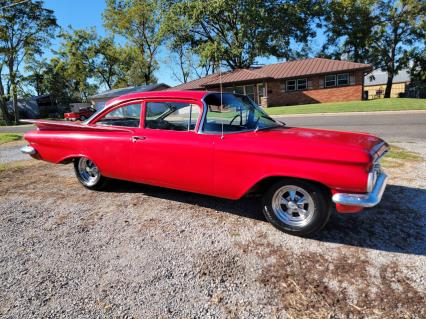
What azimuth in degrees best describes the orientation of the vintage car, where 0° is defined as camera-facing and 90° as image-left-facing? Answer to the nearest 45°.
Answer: approximately 315°

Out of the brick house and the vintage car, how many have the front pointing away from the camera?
0

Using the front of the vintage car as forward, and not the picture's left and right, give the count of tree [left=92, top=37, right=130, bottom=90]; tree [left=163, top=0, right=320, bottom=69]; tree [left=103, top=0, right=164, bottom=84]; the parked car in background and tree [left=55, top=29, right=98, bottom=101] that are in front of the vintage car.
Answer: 0

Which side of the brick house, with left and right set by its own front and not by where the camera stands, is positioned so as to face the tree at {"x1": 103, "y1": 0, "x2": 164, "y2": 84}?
right

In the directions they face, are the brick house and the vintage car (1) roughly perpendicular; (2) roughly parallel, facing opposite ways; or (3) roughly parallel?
roughly perpendicular

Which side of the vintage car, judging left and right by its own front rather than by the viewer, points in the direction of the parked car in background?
back

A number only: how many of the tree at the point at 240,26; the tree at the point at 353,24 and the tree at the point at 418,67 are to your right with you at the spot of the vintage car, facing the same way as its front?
0

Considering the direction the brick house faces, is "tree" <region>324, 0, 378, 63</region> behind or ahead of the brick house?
behind

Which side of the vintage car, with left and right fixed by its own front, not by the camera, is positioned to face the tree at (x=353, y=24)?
left

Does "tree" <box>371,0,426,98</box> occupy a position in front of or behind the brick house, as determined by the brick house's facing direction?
behind

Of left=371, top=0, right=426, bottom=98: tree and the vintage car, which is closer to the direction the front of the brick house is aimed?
the vintage car

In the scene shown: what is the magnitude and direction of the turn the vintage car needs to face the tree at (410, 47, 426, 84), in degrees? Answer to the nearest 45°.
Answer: approximately 90° to its left

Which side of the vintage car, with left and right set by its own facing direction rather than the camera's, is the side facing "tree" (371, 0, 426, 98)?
left

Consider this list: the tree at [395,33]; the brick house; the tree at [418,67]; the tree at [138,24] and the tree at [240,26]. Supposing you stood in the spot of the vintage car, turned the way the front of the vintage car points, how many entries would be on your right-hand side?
0

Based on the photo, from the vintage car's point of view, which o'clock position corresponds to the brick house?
The brick house is roughly at 8 o'clock from the vintage car.

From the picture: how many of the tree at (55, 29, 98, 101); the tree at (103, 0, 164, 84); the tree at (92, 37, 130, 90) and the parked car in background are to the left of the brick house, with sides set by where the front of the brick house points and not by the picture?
0

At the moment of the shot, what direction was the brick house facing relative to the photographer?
facing the viewer and to the left of the viewer

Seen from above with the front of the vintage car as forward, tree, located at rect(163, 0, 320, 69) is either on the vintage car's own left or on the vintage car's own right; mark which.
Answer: on the vintage car's own left

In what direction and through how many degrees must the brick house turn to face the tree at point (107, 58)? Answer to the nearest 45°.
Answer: approximately 90° to its right
